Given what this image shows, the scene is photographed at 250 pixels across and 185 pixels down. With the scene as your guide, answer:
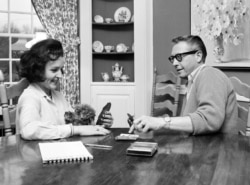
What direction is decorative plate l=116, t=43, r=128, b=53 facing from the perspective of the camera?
toward the camera

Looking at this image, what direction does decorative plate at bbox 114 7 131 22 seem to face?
toward the camera

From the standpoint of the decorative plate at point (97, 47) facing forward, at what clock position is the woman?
The woman is roughly at 12 o'clock from the decorative plate.

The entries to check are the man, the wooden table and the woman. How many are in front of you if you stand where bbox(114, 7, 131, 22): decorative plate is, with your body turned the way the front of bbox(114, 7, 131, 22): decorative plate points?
3

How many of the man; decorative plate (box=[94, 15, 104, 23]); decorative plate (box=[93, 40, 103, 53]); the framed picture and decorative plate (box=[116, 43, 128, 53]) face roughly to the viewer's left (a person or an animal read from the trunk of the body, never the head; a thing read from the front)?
1

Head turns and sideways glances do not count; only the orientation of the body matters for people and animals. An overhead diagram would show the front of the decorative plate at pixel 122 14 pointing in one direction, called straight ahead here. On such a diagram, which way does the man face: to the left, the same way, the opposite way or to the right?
to the right

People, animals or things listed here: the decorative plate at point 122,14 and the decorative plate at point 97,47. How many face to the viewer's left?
0

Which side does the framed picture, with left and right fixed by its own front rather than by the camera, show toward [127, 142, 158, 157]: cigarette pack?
front

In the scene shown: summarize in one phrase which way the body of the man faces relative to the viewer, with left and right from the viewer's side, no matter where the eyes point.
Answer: facing to the left of the viewer

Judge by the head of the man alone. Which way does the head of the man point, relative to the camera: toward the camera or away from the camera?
toward the camera

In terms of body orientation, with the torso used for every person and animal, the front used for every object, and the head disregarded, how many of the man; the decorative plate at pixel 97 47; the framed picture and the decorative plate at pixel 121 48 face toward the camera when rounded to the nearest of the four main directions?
3

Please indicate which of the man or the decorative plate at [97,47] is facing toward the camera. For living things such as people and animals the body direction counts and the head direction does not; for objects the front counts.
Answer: the decorative plate

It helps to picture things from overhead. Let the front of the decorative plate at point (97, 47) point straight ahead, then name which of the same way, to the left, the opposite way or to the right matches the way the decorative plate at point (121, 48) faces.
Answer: the same way

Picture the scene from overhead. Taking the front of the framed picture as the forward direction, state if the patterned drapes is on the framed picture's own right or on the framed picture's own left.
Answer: on the framed picture's own right

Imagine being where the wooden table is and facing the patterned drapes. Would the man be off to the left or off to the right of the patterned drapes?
right

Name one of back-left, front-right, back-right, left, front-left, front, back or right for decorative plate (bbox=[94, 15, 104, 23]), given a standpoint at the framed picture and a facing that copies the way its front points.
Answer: back-right

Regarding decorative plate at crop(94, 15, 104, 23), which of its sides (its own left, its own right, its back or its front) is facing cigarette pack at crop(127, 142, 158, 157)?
front

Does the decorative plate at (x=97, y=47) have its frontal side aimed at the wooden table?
yes
